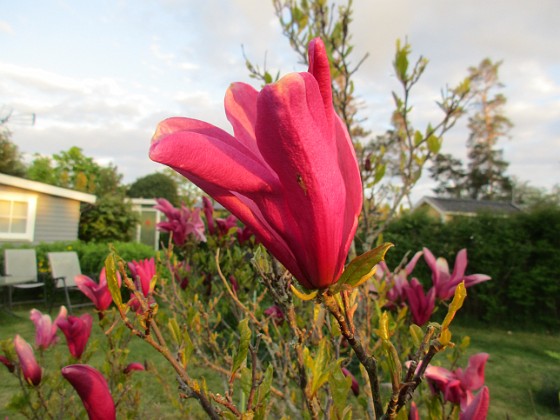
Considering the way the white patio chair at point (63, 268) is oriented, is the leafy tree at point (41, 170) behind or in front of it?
behind

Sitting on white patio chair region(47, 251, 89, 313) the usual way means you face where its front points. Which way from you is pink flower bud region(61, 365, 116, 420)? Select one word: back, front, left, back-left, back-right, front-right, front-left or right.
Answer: front-right

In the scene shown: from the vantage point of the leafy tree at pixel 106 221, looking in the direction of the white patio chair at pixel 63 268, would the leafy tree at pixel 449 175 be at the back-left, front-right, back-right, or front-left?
back-left

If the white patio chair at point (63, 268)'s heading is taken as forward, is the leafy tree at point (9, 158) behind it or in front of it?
behind

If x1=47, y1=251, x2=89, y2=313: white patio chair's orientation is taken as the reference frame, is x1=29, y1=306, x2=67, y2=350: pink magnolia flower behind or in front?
in front

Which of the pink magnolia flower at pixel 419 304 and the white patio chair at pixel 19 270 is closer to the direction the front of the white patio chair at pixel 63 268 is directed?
the pink magnolia flower

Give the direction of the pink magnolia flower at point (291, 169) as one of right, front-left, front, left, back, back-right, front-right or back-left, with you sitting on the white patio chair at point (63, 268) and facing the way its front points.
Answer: front-right

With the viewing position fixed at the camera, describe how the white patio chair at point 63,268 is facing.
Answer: facing the viewer and to the right of the viewer
